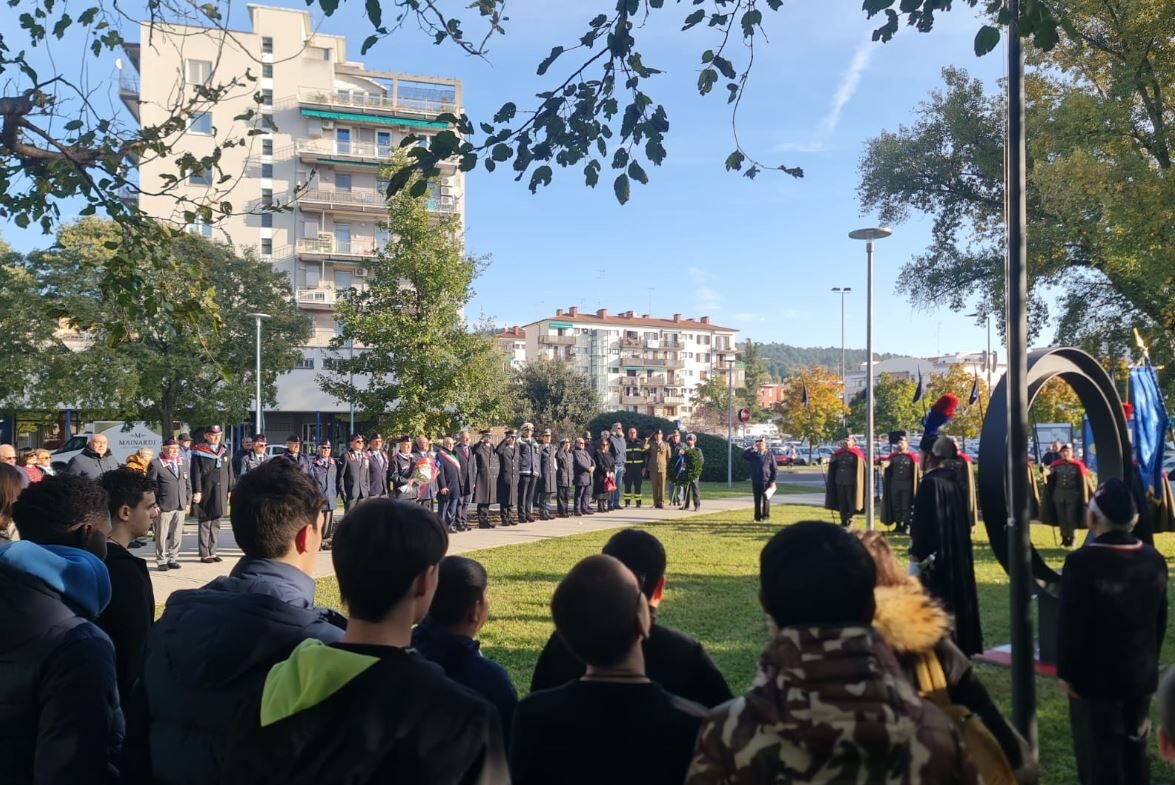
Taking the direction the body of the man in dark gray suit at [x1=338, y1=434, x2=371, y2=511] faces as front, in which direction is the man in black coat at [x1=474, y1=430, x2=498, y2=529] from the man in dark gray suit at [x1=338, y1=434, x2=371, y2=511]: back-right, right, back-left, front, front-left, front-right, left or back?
left

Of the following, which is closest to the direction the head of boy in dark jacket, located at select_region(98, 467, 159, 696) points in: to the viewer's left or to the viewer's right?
to the viewer's right

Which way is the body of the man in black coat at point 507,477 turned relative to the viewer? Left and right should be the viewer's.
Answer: facing the viewer and to the right of the viewer

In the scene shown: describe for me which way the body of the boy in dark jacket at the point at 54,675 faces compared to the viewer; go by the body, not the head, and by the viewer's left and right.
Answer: facing away from the viewer and to the right of the viewer

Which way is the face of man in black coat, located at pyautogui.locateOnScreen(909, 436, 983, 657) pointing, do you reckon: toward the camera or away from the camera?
away from the camera

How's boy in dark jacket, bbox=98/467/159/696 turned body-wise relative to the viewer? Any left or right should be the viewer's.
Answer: facing to the right of the viewer

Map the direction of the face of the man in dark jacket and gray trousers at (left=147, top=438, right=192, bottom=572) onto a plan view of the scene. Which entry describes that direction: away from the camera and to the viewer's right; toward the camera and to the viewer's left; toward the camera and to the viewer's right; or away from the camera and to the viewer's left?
toward the camera and to the viewer's right
